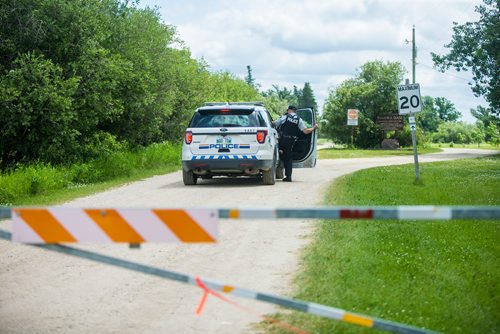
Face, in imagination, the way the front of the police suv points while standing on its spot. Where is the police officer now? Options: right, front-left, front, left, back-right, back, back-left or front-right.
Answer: front-right

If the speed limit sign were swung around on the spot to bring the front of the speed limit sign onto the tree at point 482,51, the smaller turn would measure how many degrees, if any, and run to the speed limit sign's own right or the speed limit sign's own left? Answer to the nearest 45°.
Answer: approximately 180°

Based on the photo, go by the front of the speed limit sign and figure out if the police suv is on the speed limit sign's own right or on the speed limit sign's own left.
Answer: on the speed limit sign's own right

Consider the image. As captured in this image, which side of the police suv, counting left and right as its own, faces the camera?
back

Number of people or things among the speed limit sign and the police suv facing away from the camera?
1

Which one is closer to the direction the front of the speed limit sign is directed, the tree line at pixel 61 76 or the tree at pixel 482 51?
the tree line

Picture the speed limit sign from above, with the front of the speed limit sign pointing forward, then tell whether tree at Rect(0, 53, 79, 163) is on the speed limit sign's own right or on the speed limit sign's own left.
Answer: on the speed limit sign's own right

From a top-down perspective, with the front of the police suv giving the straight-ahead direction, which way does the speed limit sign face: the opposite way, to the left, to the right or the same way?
the opposite way

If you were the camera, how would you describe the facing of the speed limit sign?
facing the viewer

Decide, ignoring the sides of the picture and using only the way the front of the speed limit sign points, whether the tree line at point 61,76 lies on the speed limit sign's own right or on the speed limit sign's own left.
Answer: on the speed limit sign's own right

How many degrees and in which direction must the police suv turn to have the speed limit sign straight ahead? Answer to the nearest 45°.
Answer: approximately 90° to its right
